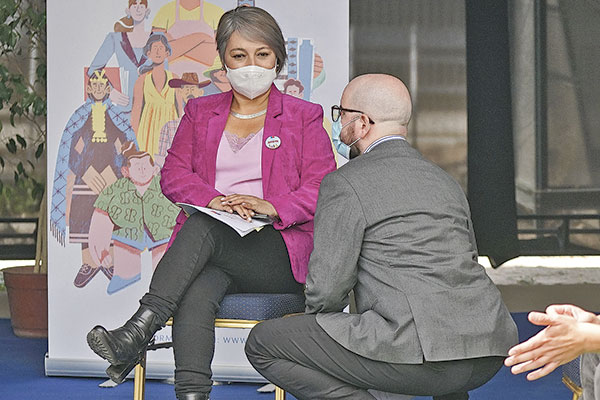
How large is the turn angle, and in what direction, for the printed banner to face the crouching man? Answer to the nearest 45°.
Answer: approximately 45° to its left

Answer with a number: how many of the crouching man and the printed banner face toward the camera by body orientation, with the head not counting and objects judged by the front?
1

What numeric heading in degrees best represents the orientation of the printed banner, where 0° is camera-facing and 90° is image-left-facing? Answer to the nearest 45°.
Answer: approximately 0°

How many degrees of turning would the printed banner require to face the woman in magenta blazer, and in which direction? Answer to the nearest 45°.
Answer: approximately 45° to its left

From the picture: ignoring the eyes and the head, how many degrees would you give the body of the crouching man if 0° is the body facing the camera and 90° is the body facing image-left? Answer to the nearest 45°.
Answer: approximately 135°
